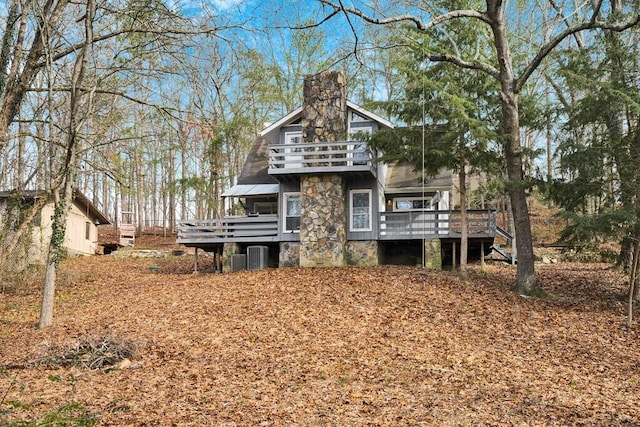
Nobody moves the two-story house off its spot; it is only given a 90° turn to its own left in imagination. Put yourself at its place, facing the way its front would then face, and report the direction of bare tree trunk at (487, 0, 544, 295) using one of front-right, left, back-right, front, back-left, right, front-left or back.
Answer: front-right

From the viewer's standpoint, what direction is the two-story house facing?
toward the camera

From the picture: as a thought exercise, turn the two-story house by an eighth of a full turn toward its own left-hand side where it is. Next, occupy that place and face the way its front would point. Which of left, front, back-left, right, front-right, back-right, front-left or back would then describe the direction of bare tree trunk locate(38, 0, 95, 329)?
right

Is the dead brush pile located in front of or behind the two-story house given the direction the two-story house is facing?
in front
